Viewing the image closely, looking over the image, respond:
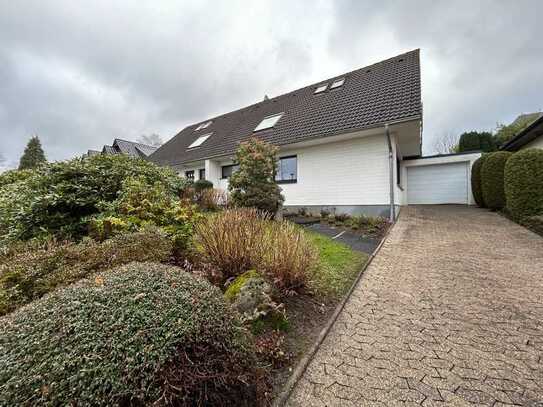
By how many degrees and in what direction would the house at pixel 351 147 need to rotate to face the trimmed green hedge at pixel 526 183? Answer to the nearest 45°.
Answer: approximately 90° to its left

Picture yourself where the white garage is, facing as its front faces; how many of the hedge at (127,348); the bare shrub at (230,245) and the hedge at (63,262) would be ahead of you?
3

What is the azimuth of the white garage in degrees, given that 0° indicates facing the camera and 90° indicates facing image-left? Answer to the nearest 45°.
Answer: approximately 0°
